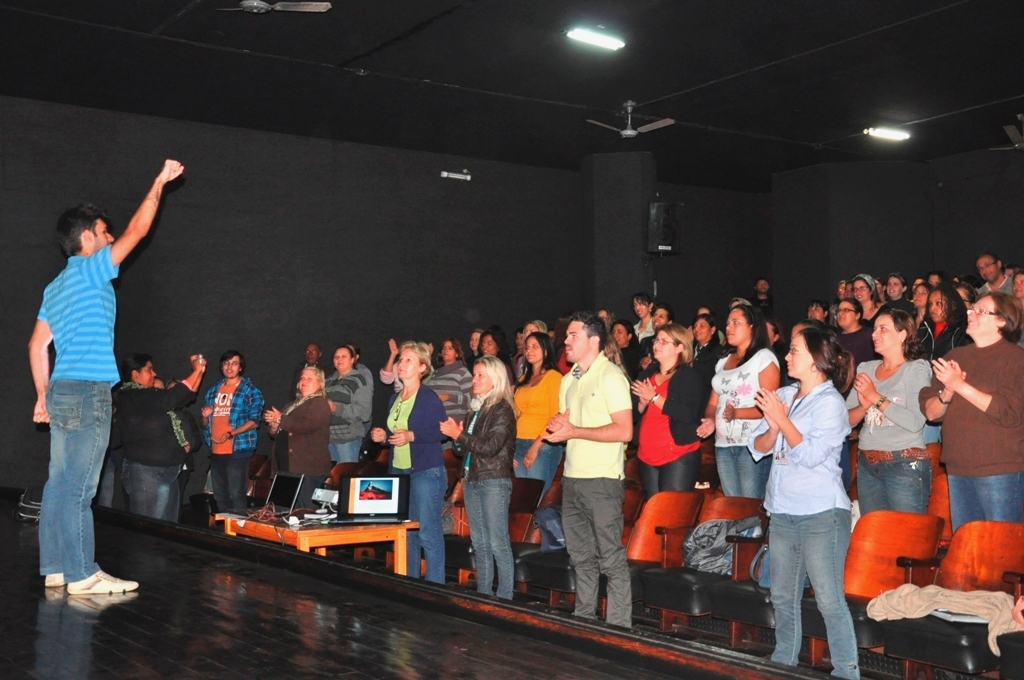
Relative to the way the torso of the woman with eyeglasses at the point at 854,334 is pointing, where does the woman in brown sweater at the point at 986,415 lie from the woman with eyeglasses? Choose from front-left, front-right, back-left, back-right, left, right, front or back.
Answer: front-left

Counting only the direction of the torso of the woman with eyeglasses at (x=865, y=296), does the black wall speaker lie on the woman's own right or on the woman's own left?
on the woman's own right

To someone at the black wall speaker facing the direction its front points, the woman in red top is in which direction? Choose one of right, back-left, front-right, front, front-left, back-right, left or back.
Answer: front

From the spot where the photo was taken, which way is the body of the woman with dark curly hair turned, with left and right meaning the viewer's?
facing the viewer and to the left of the viewer

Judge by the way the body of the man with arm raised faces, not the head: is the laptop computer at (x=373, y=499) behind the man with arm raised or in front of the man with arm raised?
in front

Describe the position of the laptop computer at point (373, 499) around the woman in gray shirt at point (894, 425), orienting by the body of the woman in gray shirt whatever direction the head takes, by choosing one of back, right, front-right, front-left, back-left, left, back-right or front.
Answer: front-right

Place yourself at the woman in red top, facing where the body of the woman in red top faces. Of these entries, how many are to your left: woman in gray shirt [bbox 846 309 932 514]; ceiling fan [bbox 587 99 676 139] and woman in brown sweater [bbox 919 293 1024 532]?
2

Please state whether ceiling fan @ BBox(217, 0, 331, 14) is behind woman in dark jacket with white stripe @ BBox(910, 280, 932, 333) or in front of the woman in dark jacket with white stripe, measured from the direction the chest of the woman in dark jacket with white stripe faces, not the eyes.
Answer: in front

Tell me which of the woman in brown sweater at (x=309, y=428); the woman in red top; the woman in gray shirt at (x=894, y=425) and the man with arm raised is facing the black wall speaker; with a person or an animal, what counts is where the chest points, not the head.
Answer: the man with arm raised

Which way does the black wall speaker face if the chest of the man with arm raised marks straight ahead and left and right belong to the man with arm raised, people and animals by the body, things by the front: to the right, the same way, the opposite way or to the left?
the opposite way

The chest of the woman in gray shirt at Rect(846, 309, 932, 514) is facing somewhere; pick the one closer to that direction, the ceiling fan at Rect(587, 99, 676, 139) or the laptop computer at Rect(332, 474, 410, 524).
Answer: the laptop computer

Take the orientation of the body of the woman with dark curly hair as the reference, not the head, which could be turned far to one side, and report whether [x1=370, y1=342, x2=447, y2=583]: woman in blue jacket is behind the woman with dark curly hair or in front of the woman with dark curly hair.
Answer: in front

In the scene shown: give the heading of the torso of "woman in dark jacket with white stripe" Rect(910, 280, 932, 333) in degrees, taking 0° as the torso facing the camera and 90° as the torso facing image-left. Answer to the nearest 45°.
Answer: approximately 45°

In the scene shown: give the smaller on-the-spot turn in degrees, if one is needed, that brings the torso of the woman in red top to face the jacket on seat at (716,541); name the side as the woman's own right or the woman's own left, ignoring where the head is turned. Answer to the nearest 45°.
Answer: approximately 45° to the woman's own left

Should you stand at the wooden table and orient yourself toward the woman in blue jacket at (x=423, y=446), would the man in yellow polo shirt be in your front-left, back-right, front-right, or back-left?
front-right
